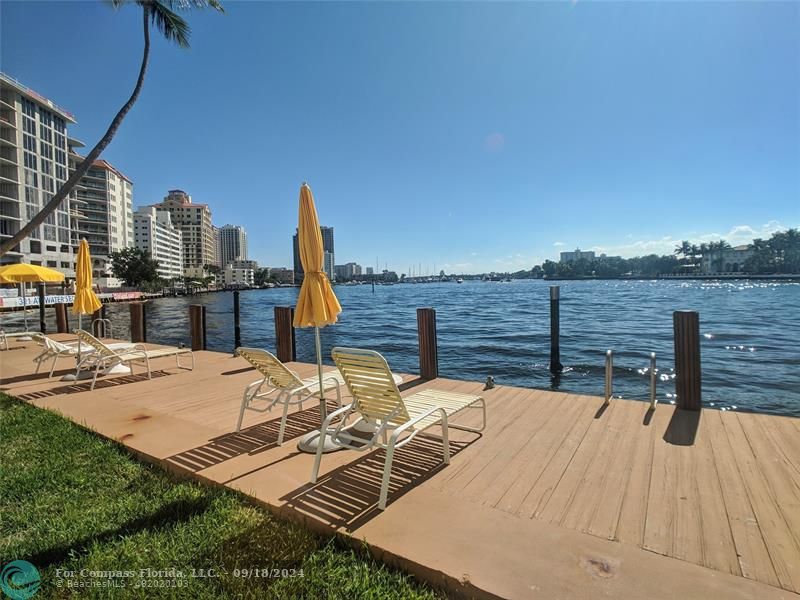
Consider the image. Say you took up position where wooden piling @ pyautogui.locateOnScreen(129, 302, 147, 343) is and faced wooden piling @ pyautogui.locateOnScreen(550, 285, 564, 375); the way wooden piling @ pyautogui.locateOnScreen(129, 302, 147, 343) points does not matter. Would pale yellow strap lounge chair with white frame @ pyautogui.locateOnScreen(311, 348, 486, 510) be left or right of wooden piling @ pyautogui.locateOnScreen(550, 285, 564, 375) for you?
right

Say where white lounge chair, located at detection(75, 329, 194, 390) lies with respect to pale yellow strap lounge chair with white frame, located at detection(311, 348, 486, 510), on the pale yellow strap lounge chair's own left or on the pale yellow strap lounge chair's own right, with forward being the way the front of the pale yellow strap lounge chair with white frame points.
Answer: on the pale yellow strap lounge chair's own left

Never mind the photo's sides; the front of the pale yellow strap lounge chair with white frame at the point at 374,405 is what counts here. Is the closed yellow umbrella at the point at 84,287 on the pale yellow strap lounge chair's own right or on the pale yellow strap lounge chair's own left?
on the pale yellow strap lounge chair's own left

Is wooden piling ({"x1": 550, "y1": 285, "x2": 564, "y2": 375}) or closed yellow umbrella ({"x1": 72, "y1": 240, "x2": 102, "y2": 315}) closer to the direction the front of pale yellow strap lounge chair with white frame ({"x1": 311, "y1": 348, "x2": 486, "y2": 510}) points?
the wooden piling

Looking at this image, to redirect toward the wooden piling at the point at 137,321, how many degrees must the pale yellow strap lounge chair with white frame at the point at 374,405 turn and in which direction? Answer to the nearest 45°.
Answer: approximately 90° to its left

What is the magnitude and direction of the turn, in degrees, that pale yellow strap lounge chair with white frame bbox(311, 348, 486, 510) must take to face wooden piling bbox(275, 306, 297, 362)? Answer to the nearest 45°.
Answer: approximately 45° to its left

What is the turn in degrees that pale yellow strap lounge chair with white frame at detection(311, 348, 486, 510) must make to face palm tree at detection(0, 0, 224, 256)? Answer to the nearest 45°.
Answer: approximately 90° to its left

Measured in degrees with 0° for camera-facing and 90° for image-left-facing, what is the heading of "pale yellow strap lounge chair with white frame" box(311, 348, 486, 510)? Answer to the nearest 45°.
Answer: approximately 225°
